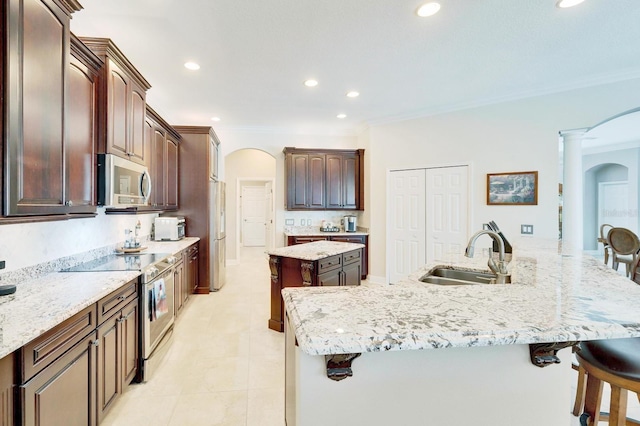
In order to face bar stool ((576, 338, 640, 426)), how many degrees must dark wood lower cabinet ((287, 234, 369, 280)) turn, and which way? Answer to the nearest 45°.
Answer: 0° — it already faces it

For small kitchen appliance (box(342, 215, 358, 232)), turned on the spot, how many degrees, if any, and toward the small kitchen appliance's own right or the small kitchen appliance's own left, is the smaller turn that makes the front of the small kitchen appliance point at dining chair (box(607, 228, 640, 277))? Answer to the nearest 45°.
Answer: approximately 90° to the small kitchen appliance's own left

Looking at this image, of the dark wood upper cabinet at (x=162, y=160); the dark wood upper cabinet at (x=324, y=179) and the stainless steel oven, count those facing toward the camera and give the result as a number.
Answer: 1

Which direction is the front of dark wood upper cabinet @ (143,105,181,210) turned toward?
to the viewer's right

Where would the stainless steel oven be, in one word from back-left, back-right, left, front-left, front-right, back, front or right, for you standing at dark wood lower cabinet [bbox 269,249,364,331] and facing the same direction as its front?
right

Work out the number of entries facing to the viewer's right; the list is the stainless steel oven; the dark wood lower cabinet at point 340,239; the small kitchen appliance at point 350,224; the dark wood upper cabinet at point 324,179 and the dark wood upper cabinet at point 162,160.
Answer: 2

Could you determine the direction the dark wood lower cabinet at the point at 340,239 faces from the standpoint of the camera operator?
facing the viewer

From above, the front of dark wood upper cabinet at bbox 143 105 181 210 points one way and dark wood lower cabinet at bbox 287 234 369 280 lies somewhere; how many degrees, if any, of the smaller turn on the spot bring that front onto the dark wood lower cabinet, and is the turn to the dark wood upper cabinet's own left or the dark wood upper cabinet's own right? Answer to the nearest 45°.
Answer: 0° — it already faces it

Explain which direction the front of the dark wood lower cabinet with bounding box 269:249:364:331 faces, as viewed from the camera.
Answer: facing the viewer and to the right of the viewer

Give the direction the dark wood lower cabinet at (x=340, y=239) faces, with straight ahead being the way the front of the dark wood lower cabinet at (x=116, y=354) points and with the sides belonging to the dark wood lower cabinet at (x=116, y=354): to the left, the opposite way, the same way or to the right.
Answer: to the right

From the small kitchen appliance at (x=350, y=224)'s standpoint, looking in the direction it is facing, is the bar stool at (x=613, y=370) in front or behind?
in front

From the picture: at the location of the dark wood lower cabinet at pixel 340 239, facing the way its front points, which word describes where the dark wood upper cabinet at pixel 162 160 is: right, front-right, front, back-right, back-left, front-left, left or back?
front-right

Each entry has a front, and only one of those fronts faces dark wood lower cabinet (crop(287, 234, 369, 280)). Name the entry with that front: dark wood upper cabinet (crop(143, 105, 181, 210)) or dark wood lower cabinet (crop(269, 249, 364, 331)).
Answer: the dark wood upper cabinet

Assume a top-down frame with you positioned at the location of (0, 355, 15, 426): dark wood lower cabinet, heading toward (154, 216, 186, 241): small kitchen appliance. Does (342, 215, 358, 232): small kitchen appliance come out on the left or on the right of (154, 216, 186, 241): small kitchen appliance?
right

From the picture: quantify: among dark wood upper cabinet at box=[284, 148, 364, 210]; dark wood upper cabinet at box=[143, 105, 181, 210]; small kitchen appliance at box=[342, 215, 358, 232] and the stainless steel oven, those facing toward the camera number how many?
2

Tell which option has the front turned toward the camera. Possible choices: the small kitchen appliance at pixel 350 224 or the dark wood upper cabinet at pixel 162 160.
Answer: the small kitchen appliance

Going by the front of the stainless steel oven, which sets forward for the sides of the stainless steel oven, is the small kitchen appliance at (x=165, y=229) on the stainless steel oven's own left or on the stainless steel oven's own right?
on the stainless steel oven's own left
